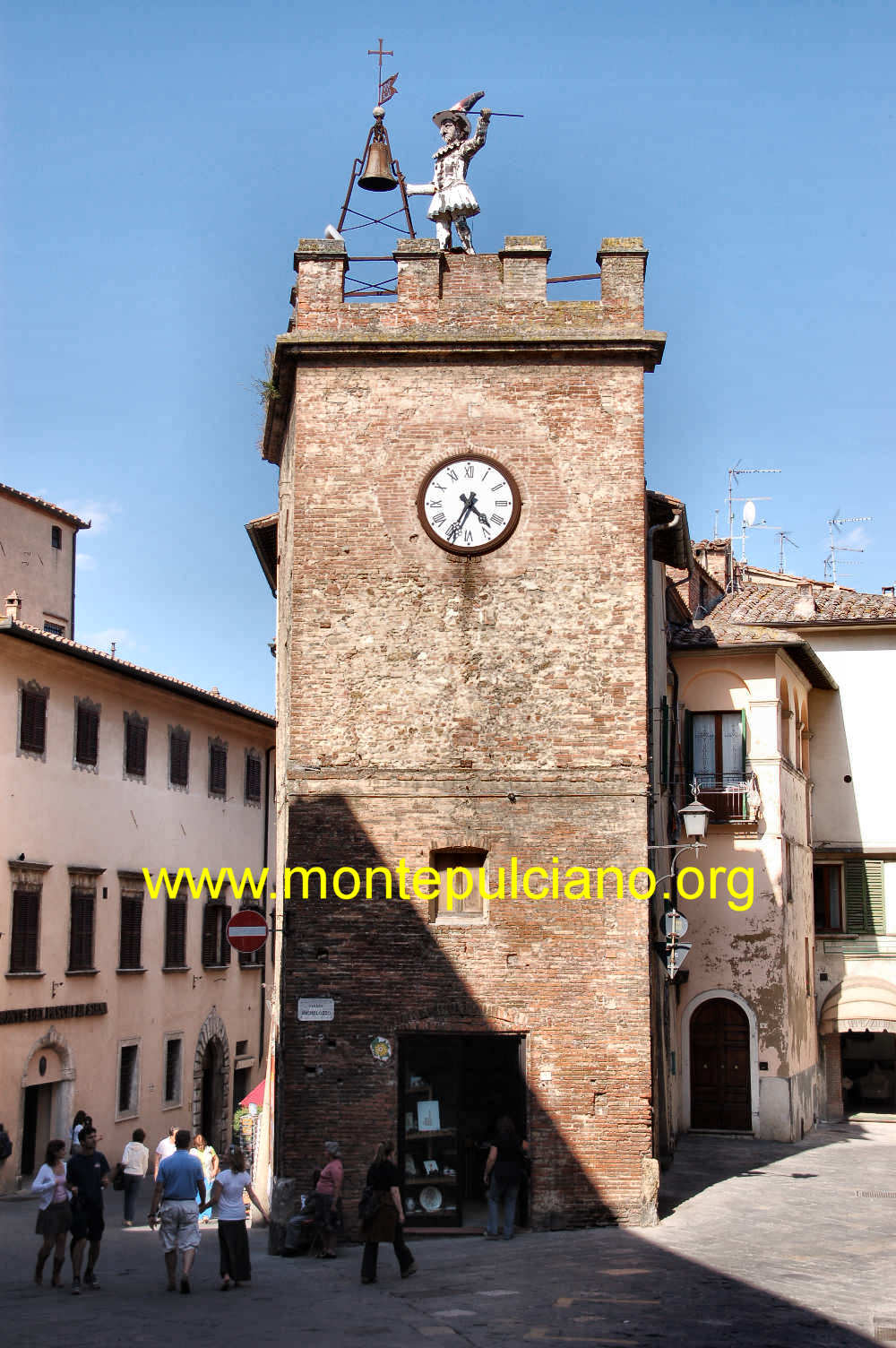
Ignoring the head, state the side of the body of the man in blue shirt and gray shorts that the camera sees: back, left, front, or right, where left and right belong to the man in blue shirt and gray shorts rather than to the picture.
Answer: back

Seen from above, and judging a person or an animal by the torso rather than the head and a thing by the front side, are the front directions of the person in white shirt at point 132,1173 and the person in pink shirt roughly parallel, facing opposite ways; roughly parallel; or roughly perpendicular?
roughly perpendicular

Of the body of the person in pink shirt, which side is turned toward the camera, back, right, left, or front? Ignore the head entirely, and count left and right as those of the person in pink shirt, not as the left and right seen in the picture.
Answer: left

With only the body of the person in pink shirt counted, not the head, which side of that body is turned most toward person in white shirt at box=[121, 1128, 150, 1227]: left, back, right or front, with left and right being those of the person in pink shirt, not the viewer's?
right

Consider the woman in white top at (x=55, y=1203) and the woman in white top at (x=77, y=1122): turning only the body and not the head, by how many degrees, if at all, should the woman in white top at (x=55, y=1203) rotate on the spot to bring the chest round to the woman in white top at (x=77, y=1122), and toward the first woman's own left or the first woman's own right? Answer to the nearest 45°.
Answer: approximately 135° to the first woman's own left

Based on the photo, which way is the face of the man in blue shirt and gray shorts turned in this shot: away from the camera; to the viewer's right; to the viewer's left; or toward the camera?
away from the camera
